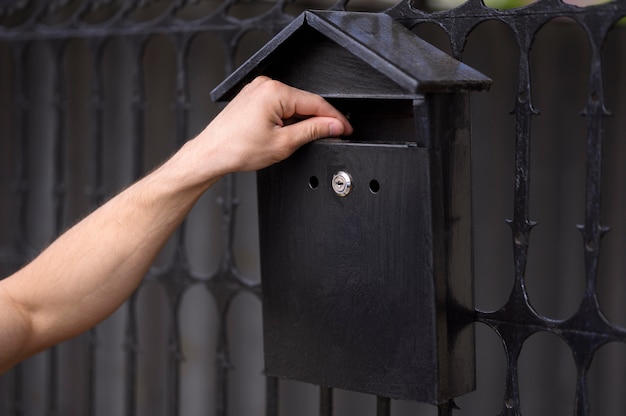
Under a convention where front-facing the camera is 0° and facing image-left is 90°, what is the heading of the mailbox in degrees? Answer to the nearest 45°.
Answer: approximately 45°
